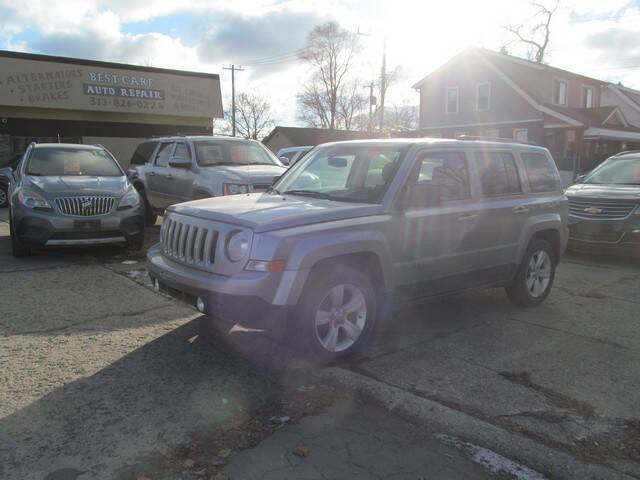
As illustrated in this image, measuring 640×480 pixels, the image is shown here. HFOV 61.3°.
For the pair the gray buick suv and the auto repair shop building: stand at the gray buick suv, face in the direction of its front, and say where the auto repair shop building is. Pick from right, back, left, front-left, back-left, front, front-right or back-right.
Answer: back

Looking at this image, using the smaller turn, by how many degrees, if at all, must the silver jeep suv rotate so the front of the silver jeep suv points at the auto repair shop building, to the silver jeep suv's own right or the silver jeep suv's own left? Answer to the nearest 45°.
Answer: approximately 90° to the silver jeep suv's own right

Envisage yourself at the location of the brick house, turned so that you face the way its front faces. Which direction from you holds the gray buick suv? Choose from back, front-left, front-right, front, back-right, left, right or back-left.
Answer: front-right

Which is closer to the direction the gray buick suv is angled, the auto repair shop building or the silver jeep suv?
the silver jeep suv

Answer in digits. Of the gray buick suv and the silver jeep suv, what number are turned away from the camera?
0

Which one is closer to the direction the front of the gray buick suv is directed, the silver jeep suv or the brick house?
the silver jeep suv

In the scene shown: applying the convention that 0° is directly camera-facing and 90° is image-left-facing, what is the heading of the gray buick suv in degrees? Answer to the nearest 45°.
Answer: approximately 0°

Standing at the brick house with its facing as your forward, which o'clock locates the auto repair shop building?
The auto repair shop building is roughly at 3 o'clock from the brick house.

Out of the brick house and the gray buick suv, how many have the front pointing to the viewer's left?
0

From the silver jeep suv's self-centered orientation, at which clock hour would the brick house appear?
The brick house is roughly at 5 o'clock from the silver jeep suv.

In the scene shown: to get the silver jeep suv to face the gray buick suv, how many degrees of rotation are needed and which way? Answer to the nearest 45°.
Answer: approximately 90° to its right

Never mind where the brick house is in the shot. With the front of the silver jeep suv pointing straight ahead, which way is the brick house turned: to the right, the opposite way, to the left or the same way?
to the left

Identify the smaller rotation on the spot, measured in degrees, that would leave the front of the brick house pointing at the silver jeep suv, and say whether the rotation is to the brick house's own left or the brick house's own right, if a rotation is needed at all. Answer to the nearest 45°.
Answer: approximately 45° to the brick house's own right
